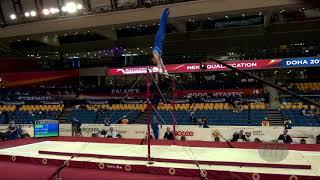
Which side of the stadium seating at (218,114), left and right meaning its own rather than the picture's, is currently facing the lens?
front

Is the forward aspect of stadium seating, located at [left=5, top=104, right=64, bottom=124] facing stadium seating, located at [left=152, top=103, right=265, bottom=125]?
no

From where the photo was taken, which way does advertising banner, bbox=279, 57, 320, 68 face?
toward the camera

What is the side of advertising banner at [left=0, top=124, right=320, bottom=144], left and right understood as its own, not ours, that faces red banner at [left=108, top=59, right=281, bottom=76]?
back

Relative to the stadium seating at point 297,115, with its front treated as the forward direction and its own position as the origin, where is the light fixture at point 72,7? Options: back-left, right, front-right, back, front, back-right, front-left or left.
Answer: right

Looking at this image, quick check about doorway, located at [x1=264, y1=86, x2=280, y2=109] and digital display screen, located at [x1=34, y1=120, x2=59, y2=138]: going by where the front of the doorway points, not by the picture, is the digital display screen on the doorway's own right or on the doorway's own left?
on the doorway's own right

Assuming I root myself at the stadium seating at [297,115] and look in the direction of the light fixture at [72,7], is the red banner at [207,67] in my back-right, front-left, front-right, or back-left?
front-right

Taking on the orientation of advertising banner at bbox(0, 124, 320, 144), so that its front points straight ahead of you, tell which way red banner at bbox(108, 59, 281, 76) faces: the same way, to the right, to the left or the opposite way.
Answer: the same way

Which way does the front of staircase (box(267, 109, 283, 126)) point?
toward the camera

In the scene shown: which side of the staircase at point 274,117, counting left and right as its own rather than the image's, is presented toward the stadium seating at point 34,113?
right

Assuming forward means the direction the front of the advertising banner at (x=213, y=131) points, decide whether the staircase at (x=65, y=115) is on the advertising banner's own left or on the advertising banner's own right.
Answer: on the advertising banner's own right

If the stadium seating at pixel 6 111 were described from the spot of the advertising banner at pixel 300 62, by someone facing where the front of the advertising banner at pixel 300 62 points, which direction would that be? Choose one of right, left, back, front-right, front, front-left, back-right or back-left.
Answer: right

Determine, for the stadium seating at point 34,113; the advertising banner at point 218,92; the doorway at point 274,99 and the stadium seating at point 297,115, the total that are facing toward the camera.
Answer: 4

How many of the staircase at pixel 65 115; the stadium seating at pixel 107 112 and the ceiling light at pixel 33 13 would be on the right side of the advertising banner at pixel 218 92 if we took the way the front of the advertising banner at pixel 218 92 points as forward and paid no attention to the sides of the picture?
3

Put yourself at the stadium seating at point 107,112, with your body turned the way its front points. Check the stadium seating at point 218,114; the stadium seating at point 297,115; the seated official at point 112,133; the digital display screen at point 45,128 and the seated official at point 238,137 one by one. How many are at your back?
0

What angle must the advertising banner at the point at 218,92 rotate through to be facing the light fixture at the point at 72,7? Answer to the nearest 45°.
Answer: approximately 90° to its right

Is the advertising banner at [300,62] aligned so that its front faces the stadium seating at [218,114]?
no

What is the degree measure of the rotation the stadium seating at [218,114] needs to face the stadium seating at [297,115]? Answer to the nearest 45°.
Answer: approximately 90° to its left

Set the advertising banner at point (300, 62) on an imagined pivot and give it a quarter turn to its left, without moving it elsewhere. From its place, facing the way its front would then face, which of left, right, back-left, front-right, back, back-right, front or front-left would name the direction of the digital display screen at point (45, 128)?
back-right

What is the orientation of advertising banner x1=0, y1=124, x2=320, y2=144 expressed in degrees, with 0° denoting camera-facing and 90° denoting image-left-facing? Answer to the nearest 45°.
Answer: approximately 0°
